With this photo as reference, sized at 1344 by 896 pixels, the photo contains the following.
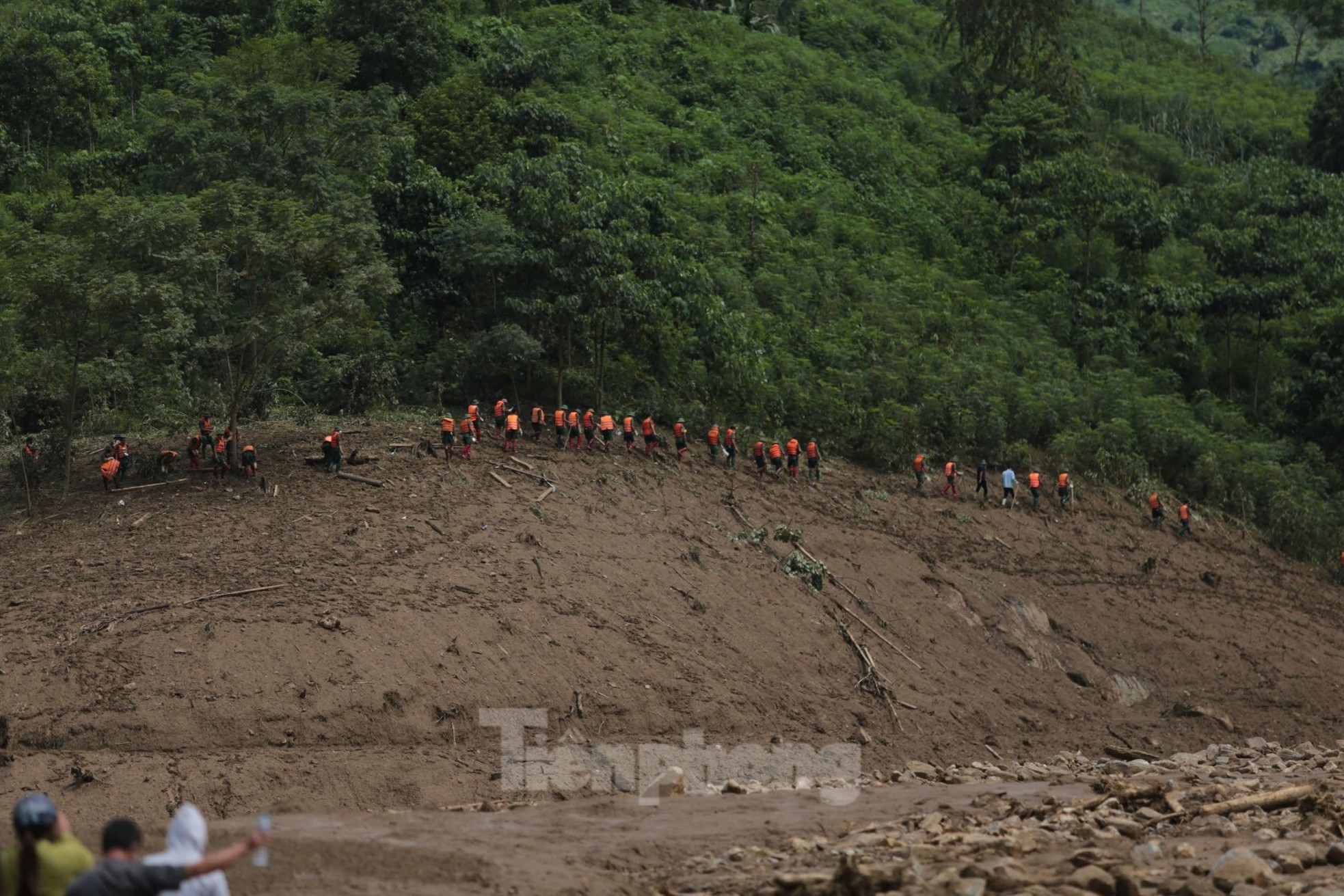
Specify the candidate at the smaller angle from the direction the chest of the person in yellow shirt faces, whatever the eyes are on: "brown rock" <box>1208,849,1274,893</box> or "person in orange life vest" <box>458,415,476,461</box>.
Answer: the person in orange life vest

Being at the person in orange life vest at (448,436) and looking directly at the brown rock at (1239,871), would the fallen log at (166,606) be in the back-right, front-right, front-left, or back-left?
front-right

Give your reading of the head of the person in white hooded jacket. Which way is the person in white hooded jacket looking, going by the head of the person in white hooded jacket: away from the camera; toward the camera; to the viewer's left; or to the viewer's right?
away from the camera

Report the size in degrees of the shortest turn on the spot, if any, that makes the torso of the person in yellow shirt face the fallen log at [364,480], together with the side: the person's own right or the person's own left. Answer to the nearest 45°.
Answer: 0° — they already face it

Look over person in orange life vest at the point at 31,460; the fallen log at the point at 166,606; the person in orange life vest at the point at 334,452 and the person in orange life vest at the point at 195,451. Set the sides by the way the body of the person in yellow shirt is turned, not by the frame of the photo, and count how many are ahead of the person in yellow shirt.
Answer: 4

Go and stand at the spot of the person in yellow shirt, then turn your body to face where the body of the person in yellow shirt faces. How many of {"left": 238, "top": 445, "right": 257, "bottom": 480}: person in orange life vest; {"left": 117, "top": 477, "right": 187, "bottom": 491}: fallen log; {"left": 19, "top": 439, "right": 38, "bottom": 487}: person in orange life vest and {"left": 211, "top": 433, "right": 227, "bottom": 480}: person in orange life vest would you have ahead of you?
4

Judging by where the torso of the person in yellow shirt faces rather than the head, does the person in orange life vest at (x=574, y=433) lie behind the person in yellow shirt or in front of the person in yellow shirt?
in front

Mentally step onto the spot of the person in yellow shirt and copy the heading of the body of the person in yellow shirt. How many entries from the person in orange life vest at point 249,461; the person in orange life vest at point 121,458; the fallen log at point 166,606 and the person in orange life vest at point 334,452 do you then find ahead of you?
4

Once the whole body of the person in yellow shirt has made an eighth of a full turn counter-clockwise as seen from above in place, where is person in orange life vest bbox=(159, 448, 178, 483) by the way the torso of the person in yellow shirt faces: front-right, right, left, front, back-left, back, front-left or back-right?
front-right

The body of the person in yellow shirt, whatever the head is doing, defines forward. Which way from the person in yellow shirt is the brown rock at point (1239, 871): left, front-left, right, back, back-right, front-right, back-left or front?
right

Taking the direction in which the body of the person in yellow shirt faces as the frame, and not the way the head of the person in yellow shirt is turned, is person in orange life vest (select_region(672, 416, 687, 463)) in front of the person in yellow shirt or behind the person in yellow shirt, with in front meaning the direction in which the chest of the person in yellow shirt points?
in front

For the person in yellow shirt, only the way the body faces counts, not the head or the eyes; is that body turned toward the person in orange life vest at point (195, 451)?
yes

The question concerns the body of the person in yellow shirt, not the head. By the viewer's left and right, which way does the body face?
facing away from the viewer

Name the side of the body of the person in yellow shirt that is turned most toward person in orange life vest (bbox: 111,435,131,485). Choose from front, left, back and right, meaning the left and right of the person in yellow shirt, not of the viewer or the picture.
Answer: front

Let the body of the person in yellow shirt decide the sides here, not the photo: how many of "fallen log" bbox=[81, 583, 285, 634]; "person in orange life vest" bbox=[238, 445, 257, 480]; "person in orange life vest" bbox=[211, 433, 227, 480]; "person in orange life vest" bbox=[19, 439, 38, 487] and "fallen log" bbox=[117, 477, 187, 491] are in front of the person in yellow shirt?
5

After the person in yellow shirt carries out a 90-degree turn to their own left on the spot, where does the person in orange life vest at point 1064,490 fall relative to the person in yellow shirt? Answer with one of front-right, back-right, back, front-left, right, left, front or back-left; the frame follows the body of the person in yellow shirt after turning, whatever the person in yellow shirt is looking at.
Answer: back-right
